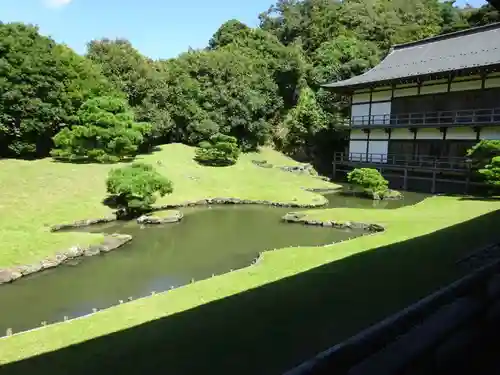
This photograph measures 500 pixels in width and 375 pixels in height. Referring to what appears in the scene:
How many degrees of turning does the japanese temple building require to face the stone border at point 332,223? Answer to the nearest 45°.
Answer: approximately 45° to its left

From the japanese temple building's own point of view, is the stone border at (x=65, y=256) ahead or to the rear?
ahead

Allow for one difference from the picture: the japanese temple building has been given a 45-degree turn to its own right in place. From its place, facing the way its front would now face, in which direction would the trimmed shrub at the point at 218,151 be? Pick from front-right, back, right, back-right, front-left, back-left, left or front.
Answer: front

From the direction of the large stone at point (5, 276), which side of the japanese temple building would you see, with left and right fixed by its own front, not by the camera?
front

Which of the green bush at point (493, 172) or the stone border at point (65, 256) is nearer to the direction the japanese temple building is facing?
the stone border

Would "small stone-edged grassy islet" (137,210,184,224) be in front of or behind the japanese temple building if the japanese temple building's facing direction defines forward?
in front

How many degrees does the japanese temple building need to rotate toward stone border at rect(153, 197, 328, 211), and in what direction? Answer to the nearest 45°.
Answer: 0° — it already faces it

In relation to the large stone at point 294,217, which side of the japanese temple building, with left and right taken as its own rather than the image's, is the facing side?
front

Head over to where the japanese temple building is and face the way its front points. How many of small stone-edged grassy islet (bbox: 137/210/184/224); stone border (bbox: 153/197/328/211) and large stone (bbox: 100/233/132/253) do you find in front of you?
3

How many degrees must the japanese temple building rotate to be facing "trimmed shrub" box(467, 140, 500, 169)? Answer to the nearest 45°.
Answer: approximately 90° to its left

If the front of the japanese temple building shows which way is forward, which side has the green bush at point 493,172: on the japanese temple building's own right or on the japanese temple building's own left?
on the japanese temple building's own left

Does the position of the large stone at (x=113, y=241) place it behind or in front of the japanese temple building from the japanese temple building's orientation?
in front

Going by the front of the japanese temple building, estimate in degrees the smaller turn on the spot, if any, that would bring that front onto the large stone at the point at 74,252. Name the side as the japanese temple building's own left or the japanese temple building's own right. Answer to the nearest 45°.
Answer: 0° — it already faces it

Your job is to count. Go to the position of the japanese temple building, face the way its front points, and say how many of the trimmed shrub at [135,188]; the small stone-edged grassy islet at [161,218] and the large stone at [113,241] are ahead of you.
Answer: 3
